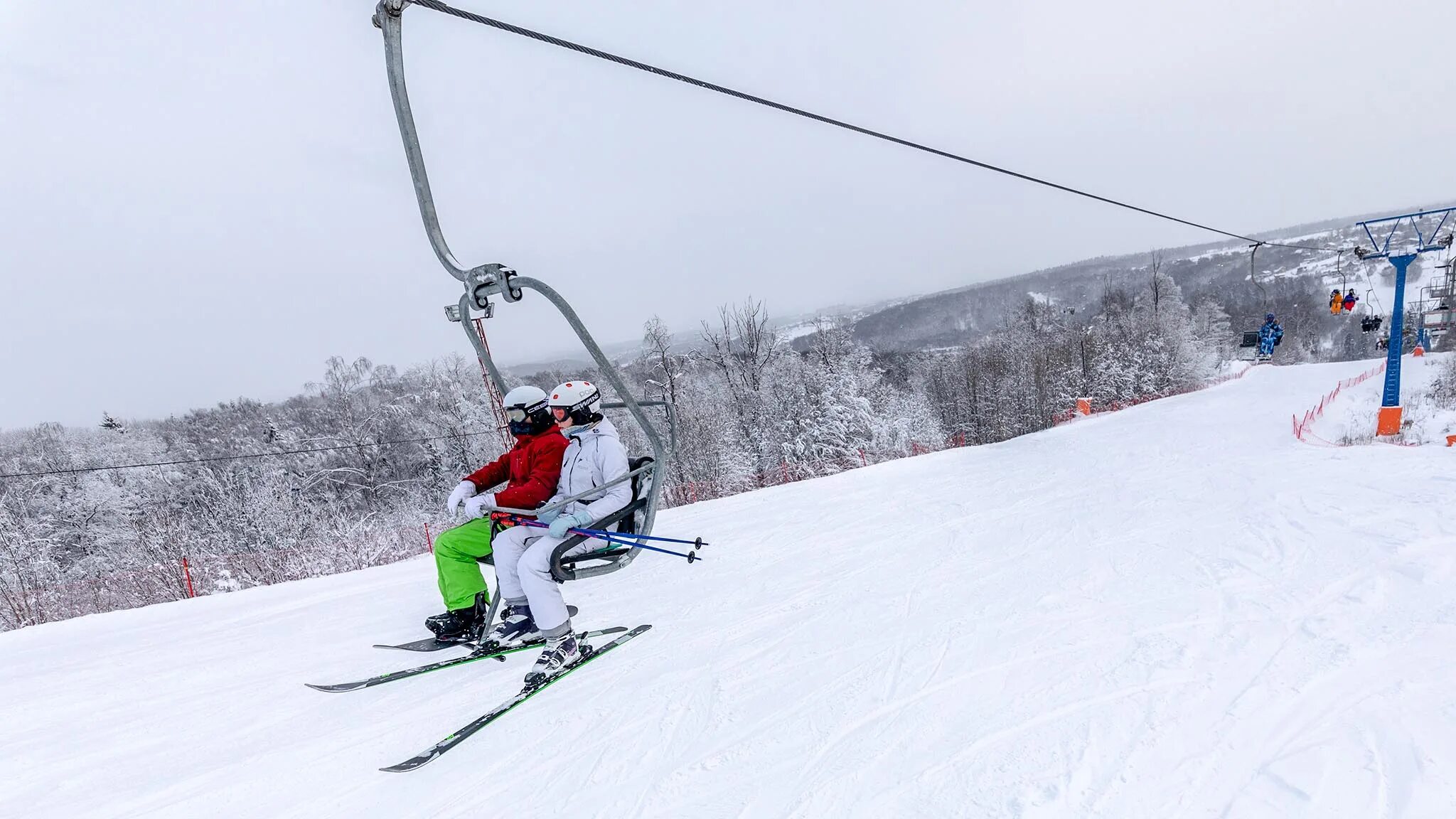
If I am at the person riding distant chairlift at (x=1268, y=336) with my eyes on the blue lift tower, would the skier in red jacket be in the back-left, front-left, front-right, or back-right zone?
back-right

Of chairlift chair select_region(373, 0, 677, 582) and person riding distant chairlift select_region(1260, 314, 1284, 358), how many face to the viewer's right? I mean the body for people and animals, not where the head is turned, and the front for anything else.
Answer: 0

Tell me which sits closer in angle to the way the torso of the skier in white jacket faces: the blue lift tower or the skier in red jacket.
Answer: the skier in red jacket

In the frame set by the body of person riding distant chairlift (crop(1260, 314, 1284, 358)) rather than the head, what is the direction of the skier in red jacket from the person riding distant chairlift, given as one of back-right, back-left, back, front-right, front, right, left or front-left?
front-left

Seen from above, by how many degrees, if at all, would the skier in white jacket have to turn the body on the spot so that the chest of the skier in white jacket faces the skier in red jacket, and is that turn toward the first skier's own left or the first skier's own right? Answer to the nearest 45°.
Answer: approximately 90° to the first skier's own right

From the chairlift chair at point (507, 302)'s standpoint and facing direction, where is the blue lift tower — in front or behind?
behind

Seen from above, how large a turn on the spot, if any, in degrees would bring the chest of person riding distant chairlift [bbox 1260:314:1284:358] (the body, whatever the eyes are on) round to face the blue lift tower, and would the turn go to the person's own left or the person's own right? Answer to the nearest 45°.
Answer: approximately 45° to the person's own left

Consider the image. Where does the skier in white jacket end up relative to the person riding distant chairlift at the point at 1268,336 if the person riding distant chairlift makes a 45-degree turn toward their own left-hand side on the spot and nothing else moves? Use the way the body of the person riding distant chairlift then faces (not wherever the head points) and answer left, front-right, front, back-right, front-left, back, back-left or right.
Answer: front

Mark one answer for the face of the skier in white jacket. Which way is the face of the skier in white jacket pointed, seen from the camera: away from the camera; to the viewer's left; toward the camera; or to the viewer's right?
to the viewer's left

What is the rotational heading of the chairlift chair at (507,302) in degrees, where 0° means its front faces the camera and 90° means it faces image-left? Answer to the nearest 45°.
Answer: approximately 45°

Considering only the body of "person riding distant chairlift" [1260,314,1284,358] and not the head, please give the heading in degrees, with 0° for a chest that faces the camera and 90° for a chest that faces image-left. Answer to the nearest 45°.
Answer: approximately 45°

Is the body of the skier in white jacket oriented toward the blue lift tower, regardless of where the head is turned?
no

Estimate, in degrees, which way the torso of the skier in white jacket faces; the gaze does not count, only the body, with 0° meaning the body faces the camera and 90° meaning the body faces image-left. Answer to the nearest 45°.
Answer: approximately 45°
